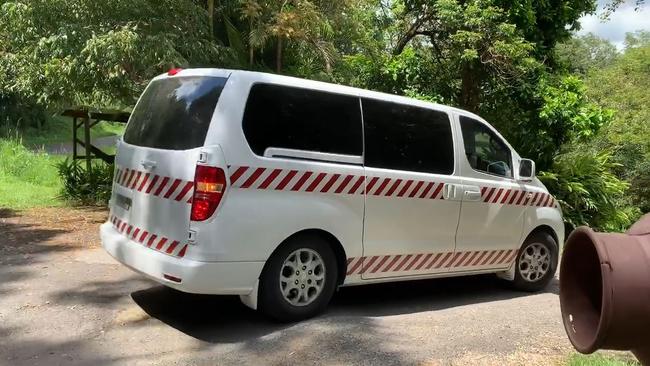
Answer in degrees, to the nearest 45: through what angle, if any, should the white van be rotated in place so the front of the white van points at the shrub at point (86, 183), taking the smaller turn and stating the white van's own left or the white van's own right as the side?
approximately 90° to the white van's own left

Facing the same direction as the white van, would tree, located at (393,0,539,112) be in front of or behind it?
in front

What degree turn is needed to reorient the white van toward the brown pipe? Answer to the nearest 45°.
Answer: approximately 90° to its right

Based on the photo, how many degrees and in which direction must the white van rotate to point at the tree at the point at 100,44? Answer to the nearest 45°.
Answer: approximately 90° to its left

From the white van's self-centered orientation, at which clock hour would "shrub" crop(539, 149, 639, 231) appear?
The shrub is roughly at 12 o'clock from the white van.

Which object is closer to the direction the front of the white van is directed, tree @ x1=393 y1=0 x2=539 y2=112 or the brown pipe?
the tree

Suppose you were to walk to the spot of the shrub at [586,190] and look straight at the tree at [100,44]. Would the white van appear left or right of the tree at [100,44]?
left

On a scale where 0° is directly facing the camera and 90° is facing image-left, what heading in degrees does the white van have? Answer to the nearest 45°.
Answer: approximately 225°

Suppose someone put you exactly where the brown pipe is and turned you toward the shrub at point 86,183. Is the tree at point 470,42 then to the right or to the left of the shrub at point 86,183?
right

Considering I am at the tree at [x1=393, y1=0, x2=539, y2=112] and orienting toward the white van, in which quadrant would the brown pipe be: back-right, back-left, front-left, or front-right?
front-left

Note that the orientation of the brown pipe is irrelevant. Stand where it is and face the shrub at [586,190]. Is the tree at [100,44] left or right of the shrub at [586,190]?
left

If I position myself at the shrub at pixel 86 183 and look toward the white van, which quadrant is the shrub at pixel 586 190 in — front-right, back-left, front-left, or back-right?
front-left
